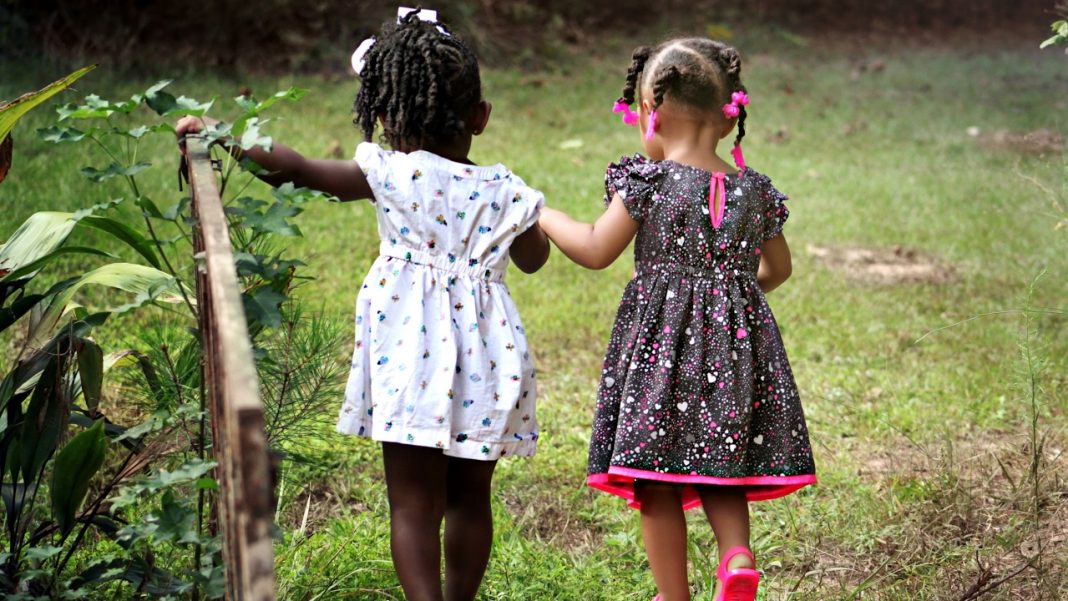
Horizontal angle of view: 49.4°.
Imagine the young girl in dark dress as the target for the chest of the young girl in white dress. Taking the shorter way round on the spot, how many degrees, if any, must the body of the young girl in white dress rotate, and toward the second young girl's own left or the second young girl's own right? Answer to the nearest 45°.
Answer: approximately 90° to the second young girl's own right

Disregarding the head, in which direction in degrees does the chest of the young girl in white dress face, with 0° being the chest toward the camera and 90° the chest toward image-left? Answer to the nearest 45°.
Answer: approximately 180°
